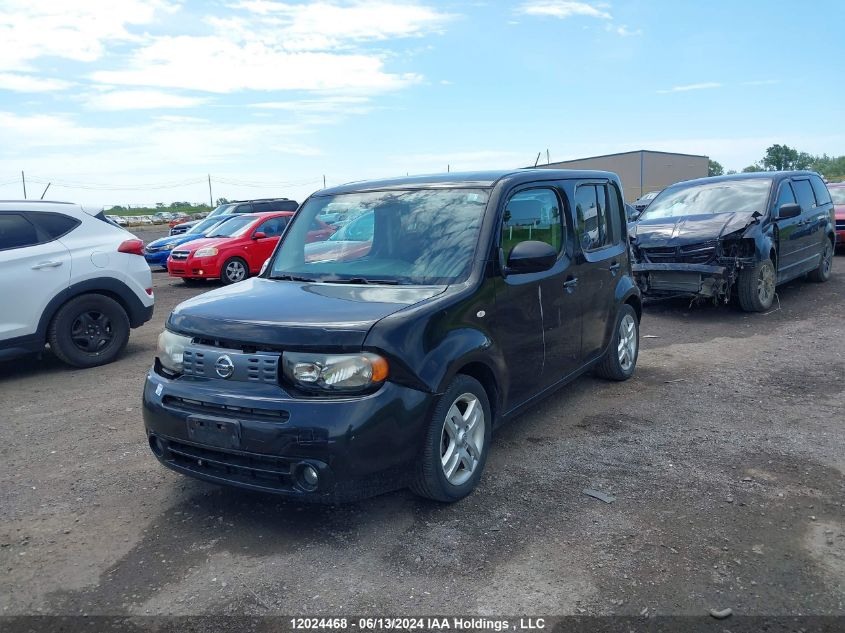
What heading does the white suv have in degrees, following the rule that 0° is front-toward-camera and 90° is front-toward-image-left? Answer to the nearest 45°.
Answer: approximately 90°

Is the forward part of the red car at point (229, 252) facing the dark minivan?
no

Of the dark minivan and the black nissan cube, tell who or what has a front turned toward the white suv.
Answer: the dark minivan

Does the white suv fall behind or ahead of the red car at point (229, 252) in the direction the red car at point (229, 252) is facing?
ahead

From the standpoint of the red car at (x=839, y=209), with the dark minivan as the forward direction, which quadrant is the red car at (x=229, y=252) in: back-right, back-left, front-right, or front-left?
front-right

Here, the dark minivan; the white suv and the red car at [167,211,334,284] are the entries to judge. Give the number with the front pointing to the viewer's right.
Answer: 0

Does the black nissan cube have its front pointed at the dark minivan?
no

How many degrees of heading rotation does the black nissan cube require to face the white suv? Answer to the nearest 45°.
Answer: approximately 90° to its right

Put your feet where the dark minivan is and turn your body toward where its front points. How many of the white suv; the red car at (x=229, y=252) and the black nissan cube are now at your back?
0

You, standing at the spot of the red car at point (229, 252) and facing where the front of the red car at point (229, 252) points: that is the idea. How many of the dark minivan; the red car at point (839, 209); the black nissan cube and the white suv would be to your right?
0

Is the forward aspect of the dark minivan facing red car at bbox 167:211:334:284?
no

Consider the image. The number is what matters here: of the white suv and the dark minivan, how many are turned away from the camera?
0

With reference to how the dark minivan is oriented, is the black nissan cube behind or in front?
in front

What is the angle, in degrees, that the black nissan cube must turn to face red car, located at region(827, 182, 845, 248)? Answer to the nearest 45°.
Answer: approximately 180°

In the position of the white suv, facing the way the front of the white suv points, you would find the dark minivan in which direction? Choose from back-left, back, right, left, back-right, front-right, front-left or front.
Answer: back

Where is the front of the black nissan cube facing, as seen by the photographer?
facing the viewer and to the left of the viewer

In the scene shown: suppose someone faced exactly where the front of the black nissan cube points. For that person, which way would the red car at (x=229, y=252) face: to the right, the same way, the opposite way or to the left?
the same way
